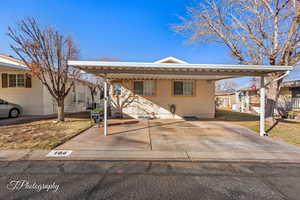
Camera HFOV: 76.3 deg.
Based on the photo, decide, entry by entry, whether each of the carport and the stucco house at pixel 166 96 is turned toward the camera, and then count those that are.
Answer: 2

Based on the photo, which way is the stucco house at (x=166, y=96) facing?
toward the camera

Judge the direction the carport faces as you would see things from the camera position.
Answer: facing the viewer

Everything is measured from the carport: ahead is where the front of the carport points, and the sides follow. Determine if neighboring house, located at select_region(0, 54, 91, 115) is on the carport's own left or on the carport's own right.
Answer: on the carport's own right

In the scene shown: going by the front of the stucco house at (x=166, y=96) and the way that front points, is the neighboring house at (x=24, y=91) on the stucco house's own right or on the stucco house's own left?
on the stucco house's own right

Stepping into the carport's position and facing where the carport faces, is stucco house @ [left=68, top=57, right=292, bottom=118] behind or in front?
behind

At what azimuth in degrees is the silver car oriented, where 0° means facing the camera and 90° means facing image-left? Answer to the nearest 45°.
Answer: approximately 270°

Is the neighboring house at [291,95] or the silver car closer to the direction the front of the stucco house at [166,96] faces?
the silver car

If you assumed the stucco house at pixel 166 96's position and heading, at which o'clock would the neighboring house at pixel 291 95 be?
The neighboring house is roughly at 8 o'clock from the stucco house.
